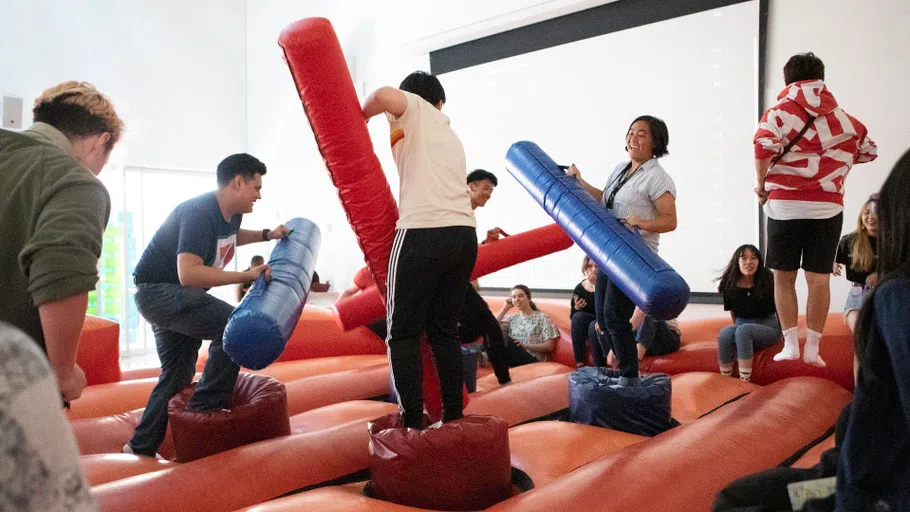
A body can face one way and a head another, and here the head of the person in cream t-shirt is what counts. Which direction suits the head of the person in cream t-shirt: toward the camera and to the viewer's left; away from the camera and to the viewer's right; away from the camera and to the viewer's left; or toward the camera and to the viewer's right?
away from the camera and to the viewer's right

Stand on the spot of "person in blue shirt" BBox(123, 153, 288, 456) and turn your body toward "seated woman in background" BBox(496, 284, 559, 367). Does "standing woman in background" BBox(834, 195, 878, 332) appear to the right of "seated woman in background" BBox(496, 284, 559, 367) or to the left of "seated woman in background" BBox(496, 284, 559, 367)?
right

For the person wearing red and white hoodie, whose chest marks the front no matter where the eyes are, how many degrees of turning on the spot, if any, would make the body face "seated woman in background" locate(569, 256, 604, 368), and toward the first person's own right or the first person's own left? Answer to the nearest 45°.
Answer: approximately 45° to the first person's own left

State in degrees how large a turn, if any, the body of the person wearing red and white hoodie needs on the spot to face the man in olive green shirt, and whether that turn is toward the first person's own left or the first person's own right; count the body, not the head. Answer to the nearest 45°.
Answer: approximately 135° to the first person's own left

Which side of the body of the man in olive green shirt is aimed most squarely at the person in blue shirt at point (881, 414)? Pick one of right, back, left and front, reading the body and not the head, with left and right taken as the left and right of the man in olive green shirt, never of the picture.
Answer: right

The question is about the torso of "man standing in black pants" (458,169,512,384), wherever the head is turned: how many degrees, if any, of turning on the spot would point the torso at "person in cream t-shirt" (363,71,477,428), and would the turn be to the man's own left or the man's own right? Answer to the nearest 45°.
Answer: approximately 45° to the man's own right

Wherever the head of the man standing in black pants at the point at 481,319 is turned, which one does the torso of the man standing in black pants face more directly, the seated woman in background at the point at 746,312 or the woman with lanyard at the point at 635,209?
the woman with lanyard

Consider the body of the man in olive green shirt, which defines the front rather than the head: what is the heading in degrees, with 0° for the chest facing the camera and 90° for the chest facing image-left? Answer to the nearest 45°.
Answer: approximately 225°

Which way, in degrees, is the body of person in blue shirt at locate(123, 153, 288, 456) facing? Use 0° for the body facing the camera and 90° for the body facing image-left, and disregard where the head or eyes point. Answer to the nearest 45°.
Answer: approximately 270°

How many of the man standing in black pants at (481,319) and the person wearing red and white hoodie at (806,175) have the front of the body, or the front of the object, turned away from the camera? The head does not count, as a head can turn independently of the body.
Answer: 1

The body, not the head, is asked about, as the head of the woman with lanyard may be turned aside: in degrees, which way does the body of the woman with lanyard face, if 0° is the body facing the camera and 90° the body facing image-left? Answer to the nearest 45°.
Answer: approximately 45°

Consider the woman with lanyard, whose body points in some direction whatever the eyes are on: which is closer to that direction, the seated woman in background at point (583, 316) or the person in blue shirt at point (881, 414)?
the person in blue shirt

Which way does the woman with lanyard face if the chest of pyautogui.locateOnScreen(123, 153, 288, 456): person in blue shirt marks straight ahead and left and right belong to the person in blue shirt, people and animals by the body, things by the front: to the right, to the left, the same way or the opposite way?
the opposite way

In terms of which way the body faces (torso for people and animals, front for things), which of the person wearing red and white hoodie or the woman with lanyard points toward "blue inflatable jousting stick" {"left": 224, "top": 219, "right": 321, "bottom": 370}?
the woman with lanyard

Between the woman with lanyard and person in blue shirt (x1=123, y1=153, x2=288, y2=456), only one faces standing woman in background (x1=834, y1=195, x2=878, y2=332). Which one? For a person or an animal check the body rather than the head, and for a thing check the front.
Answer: the person in blue shirt

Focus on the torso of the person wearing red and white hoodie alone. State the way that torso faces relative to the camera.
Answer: away from the camera

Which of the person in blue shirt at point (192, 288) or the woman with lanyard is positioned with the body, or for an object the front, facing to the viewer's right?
the person in blue shirt

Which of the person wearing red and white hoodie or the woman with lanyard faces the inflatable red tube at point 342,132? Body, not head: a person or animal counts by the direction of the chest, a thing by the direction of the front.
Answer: the woman with lanyard
